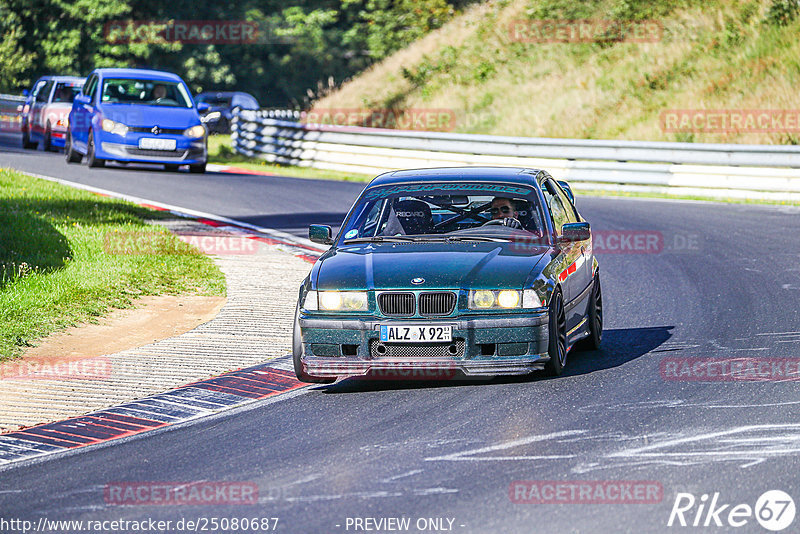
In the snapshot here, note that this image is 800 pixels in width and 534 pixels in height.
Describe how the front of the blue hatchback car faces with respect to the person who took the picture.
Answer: facing the viewer

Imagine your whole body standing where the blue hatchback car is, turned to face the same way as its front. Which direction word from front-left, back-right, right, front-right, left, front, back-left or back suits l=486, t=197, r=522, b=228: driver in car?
front

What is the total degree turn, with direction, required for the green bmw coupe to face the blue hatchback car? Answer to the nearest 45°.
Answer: approximately 180°

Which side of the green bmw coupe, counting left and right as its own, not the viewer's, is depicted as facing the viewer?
front

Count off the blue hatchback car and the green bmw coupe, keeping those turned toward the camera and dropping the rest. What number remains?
2

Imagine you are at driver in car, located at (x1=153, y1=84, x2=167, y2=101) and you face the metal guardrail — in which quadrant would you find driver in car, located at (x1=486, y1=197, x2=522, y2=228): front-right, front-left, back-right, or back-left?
front-right

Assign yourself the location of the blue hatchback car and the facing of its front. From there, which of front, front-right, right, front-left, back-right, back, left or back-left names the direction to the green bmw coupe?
front

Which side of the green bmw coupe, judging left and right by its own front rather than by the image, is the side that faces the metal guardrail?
back

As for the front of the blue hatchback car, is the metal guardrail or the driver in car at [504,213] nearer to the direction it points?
the driver in car

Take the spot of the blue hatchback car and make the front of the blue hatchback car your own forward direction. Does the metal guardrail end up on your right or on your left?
on your left

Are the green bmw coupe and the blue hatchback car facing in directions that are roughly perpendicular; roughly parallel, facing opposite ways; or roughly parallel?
roughly parallel
